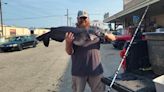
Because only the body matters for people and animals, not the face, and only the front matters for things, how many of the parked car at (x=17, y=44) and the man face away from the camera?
0

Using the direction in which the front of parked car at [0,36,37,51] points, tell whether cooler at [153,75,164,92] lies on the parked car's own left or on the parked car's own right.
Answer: on the parked car's own left

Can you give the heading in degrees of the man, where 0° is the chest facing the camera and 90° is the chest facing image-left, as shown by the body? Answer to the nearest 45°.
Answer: approximately 0°

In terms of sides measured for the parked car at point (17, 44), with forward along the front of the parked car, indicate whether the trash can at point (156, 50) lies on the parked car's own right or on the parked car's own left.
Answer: on the parked car's own left

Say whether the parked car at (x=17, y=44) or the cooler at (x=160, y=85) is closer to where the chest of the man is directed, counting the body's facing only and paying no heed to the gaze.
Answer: the cooler

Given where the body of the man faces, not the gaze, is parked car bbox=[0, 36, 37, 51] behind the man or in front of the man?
behind

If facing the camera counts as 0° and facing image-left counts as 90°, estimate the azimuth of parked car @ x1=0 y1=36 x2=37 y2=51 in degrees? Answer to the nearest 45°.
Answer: approximately 45°

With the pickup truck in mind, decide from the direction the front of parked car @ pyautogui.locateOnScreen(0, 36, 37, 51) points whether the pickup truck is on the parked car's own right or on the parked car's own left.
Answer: on the parked car's own left
